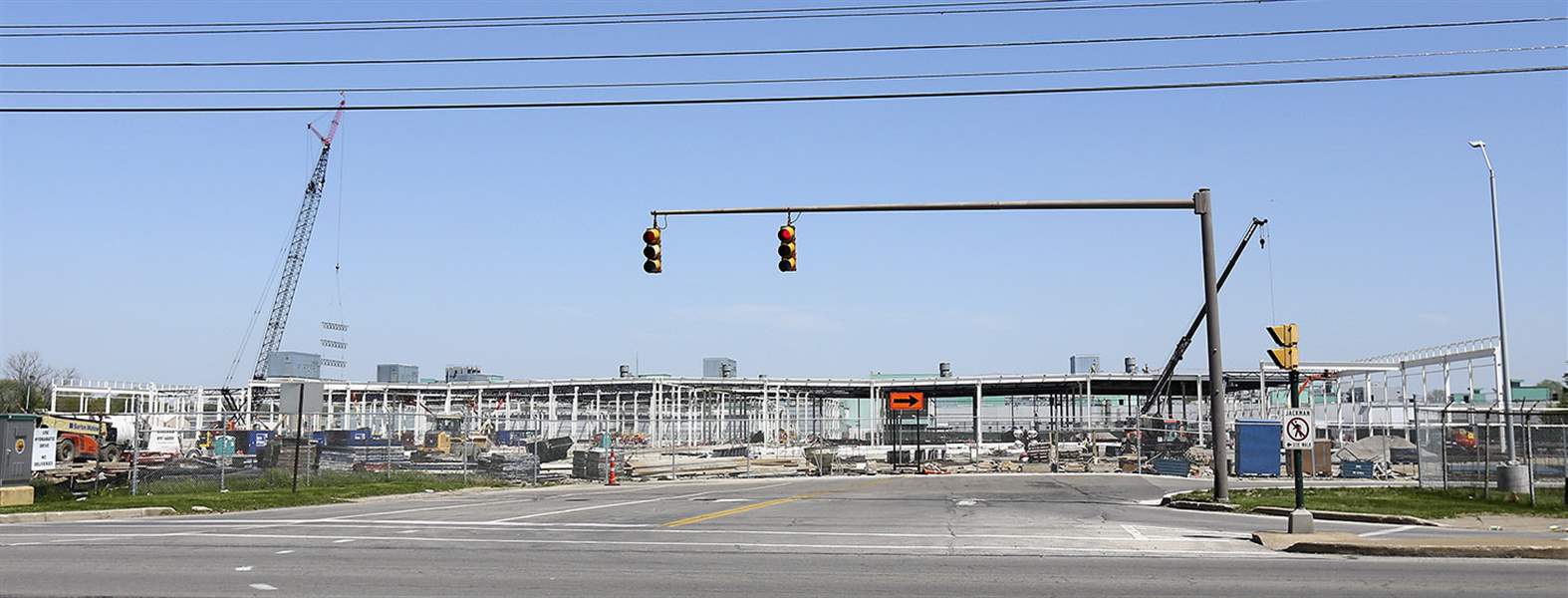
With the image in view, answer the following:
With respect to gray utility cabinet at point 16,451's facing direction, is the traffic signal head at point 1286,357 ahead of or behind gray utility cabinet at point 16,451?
ahead

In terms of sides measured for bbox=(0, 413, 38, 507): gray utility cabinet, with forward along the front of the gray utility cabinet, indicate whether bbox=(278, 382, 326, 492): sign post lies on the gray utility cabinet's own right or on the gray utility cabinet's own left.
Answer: on the gray utility cabinet's own left

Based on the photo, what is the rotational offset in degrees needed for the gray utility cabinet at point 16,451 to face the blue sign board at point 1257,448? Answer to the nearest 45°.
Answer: approximately 90° to its left

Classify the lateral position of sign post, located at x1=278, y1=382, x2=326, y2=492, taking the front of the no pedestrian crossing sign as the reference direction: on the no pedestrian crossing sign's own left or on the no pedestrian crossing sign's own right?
on the no pedestrian crossing sign's own right

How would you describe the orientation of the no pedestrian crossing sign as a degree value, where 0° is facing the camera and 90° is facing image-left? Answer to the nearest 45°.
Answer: approximately 0°

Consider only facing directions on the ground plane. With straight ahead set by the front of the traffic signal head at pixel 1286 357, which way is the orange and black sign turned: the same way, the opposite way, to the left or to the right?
to the left

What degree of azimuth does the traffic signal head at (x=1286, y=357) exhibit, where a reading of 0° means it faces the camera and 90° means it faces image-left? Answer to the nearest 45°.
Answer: approximately 90°

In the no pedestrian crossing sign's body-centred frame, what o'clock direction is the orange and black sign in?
The orange and black sign is roughly at 5 o'clock from the no pedestrian crossing sign.

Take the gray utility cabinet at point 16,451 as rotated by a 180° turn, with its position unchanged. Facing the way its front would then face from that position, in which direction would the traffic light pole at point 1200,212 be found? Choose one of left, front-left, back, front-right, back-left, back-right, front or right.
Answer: back-right

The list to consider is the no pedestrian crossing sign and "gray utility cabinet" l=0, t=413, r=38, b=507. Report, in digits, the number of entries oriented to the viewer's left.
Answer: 0
